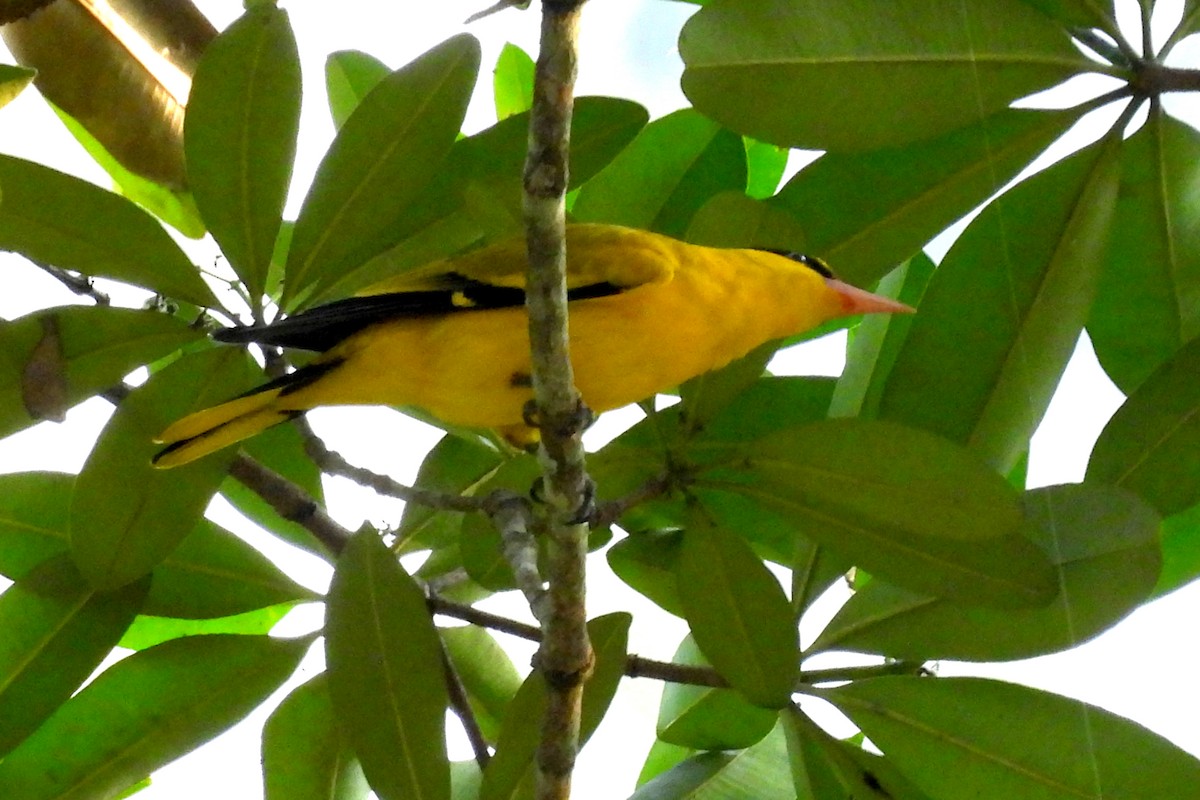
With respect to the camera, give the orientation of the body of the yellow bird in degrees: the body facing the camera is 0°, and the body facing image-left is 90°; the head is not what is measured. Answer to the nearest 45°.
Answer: approximately 270°

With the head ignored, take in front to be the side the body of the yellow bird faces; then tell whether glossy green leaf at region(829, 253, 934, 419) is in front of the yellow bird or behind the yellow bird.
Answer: in front
